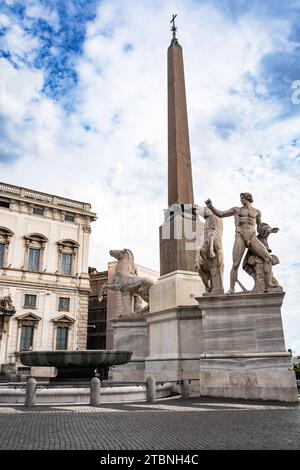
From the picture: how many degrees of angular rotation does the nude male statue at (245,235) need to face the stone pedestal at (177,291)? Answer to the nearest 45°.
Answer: approximately 135° to its right

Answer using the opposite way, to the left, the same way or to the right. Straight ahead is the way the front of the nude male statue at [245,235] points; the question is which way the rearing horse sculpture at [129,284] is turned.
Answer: to the right

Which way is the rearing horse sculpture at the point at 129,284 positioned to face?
to the viewer's left

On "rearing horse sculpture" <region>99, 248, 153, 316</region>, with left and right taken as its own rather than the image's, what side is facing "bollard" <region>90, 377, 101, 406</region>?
left

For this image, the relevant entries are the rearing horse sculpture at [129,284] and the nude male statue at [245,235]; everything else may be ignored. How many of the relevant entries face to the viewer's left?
1

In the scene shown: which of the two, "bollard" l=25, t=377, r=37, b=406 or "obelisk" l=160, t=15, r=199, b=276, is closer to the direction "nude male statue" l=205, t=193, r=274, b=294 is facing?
the bollard

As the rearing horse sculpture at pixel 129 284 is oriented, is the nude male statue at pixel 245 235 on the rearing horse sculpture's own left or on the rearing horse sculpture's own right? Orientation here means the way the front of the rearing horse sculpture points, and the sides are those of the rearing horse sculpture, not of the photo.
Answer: on the rearing horse sculpture's own left

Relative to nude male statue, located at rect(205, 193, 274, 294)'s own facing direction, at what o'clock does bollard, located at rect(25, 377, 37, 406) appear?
The bollard is roughly at 2 o'clock from the nude male statue.

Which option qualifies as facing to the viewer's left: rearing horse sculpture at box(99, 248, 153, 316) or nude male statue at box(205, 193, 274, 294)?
the rearing horse sculpture

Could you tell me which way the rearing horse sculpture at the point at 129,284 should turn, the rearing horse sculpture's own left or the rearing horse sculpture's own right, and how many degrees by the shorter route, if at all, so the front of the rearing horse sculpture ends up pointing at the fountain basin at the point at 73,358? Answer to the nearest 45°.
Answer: approximately 90° to the rearing horse sculpture's own left

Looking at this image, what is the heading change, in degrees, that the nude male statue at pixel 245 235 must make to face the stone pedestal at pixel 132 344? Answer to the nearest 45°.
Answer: approximately 135° to its right
